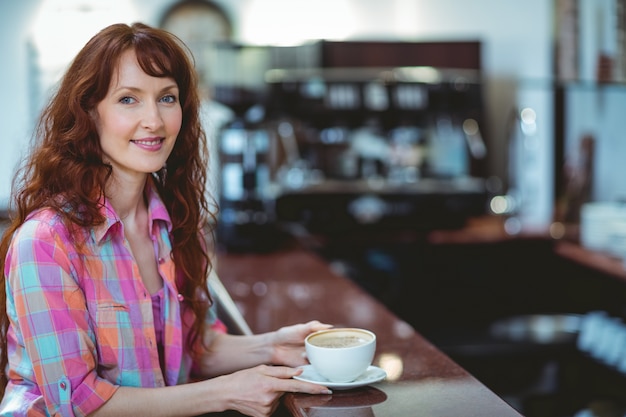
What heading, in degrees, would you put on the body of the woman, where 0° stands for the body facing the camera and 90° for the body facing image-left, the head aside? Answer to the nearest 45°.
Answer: approximately 315°
